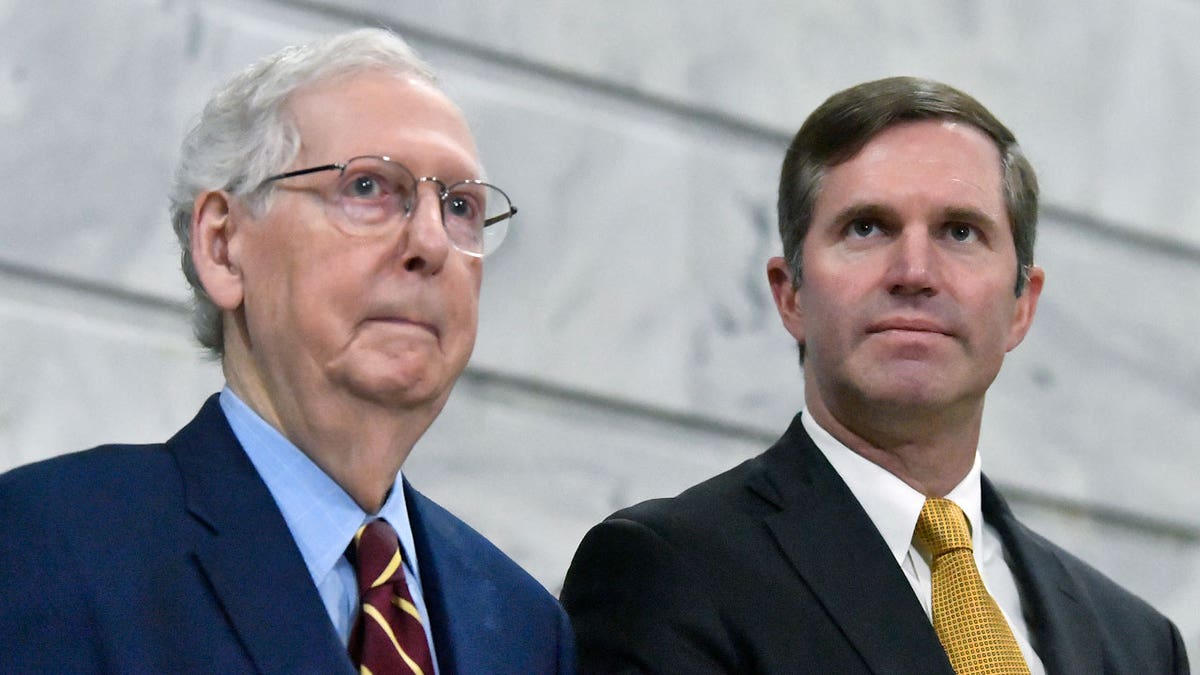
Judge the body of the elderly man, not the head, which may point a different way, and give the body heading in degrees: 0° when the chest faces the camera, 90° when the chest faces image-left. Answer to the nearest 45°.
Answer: approximately 315°

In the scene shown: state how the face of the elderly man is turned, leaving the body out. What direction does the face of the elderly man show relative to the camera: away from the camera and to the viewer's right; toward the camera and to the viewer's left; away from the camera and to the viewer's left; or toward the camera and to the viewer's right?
toward the camera and to the viewer's right
